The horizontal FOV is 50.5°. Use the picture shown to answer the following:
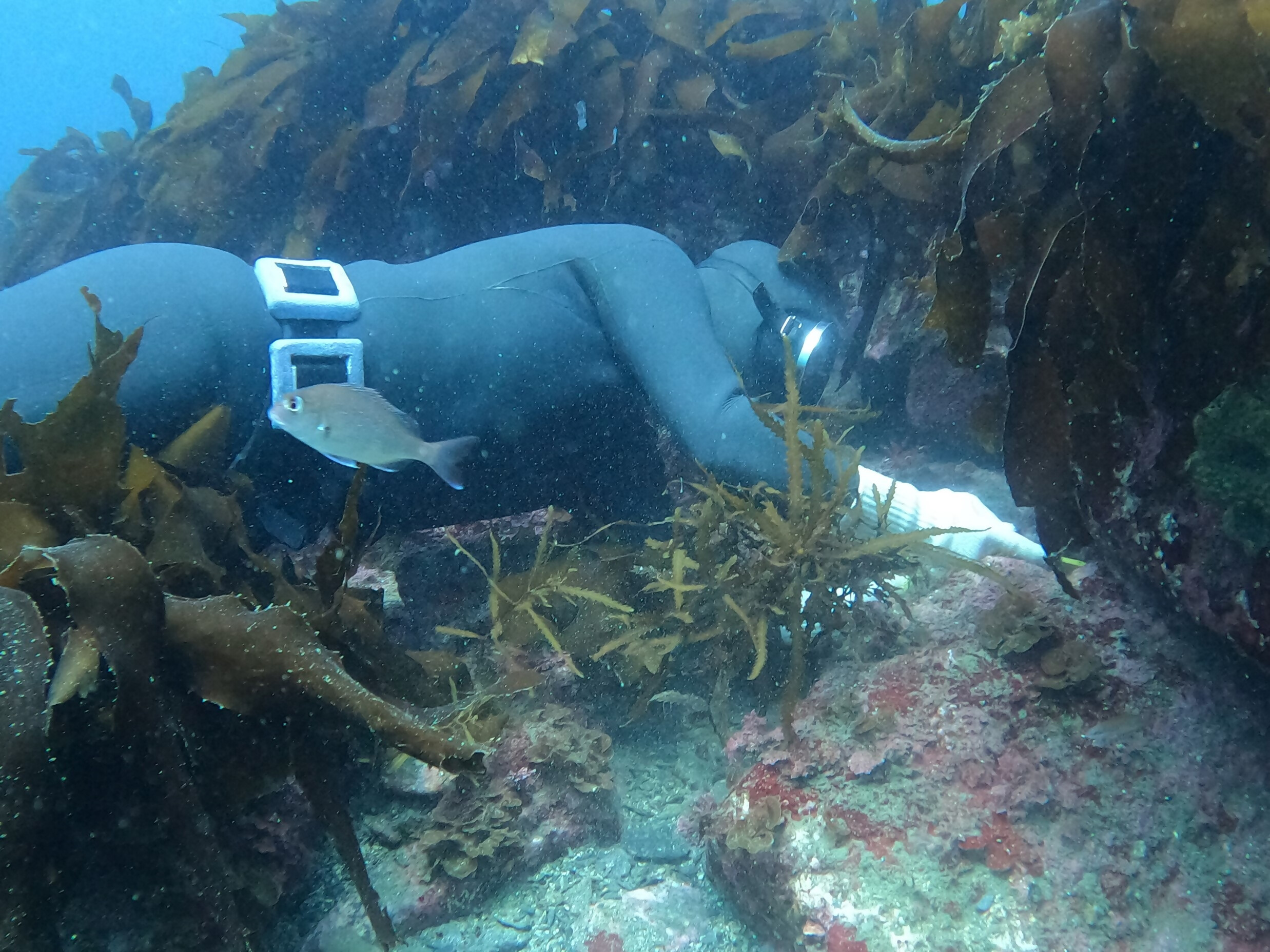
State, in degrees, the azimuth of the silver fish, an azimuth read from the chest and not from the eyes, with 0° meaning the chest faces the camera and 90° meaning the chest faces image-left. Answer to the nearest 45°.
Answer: approximately 90°
